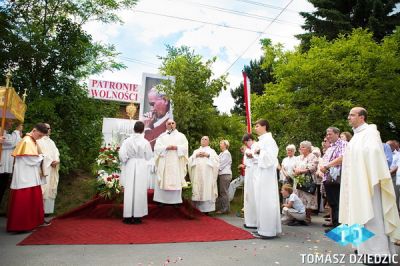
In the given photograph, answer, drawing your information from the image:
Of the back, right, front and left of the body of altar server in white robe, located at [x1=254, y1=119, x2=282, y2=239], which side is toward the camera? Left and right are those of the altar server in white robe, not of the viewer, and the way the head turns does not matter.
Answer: left

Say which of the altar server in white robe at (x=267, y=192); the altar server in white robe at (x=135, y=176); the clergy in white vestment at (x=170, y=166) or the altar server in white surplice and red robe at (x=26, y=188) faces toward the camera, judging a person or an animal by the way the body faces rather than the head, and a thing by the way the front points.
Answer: the clergy in white vestment

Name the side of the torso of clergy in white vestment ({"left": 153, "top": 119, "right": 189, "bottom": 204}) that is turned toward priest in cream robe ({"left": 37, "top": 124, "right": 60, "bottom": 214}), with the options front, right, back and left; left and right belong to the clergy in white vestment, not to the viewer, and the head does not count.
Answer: right

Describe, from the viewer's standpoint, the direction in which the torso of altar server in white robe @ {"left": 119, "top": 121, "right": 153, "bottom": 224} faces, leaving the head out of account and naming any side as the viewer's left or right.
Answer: facing away from the viewer

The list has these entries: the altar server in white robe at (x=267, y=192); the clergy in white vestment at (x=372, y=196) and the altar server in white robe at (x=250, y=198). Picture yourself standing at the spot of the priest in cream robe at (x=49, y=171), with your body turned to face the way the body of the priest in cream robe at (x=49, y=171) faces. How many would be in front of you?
3

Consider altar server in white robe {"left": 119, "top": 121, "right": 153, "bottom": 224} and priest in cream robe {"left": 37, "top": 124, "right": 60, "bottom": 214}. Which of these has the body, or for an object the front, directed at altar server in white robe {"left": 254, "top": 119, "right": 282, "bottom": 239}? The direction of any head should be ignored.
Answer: priest in cream robe {"left": 37, "top": 124, "right": 60, "bottom": 214}

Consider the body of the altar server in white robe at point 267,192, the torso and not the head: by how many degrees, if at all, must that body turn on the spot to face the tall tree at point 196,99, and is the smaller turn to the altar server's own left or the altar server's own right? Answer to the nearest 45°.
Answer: approximately 45° to the altar server's own right

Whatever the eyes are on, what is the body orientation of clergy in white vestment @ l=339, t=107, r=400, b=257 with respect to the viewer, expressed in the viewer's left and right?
facing to the left of the viewer

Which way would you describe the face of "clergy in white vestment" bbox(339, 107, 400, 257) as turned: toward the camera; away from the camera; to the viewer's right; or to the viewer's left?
to the viewer's left

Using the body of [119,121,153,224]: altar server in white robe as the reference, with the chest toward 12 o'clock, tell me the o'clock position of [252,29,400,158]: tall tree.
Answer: The tall tree is roughly at 2 o'clock from the altar server in white robe.

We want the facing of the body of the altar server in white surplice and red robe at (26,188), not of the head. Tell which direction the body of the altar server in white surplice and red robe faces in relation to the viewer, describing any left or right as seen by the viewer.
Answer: facing to the right of the viewer

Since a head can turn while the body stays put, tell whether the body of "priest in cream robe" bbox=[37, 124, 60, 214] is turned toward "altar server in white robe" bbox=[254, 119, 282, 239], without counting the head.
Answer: yes

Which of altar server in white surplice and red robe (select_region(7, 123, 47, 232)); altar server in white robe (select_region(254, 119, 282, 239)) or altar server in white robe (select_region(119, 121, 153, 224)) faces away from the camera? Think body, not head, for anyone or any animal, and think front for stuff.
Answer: altar server in white robe (select_region(119, 121, 153, 224))
